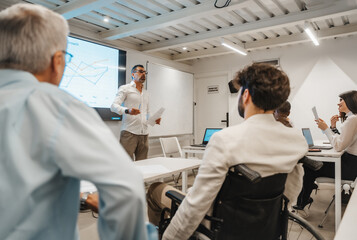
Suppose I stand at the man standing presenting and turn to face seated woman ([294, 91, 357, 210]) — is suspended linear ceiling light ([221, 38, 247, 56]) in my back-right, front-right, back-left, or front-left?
front-left

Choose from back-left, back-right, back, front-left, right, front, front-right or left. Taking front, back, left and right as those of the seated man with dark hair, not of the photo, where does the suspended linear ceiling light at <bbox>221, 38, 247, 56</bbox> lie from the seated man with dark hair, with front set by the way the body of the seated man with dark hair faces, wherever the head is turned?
front-right

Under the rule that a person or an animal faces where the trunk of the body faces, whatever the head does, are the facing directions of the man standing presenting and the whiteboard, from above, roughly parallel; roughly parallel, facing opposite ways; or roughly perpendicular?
roughly parallel

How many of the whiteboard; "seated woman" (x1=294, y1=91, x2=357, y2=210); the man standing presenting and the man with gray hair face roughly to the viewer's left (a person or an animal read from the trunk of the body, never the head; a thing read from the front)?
1

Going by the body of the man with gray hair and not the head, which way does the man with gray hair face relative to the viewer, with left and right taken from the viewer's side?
facing away from the viewer and to the right of the viewer

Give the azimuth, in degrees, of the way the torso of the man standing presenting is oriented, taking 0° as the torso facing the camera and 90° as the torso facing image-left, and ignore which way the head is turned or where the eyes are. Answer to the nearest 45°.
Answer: approximately 315°

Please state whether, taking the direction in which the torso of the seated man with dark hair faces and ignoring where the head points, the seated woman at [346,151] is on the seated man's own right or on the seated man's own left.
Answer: on the seated man's own right

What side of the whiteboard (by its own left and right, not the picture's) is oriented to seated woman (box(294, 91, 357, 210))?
front

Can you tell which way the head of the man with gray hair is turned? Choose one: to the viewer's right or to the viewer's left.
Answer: to the viewer's right

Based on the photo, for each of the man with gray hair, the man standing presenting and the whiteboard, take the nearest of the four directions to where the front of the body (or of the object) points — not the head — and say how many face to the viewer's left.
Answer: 0

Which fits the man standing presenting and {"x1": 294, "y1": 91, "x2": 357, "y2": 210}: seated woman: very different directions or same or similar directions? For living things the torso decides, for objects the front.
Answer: very different directions

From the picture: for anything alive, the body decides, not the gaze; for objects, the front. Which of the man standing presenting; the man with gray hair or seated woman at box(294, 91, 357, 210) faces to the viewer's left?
the seated woman

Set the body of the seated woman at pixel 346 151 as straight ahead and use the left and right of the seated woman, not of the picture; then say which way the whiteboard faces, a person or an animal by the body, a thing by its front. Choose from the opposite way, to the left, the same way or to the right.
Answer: the opposite way

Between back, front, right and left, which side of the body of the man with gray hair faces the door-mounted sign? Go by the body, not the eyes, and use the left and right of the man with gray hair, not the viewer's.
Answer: front

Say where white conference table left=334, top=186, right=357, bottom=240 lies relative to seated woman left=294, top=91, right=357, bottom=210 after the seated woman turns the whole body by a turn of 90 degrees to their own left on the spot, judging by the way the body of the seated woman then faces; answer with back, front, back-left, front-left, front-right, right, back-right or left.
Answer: front
